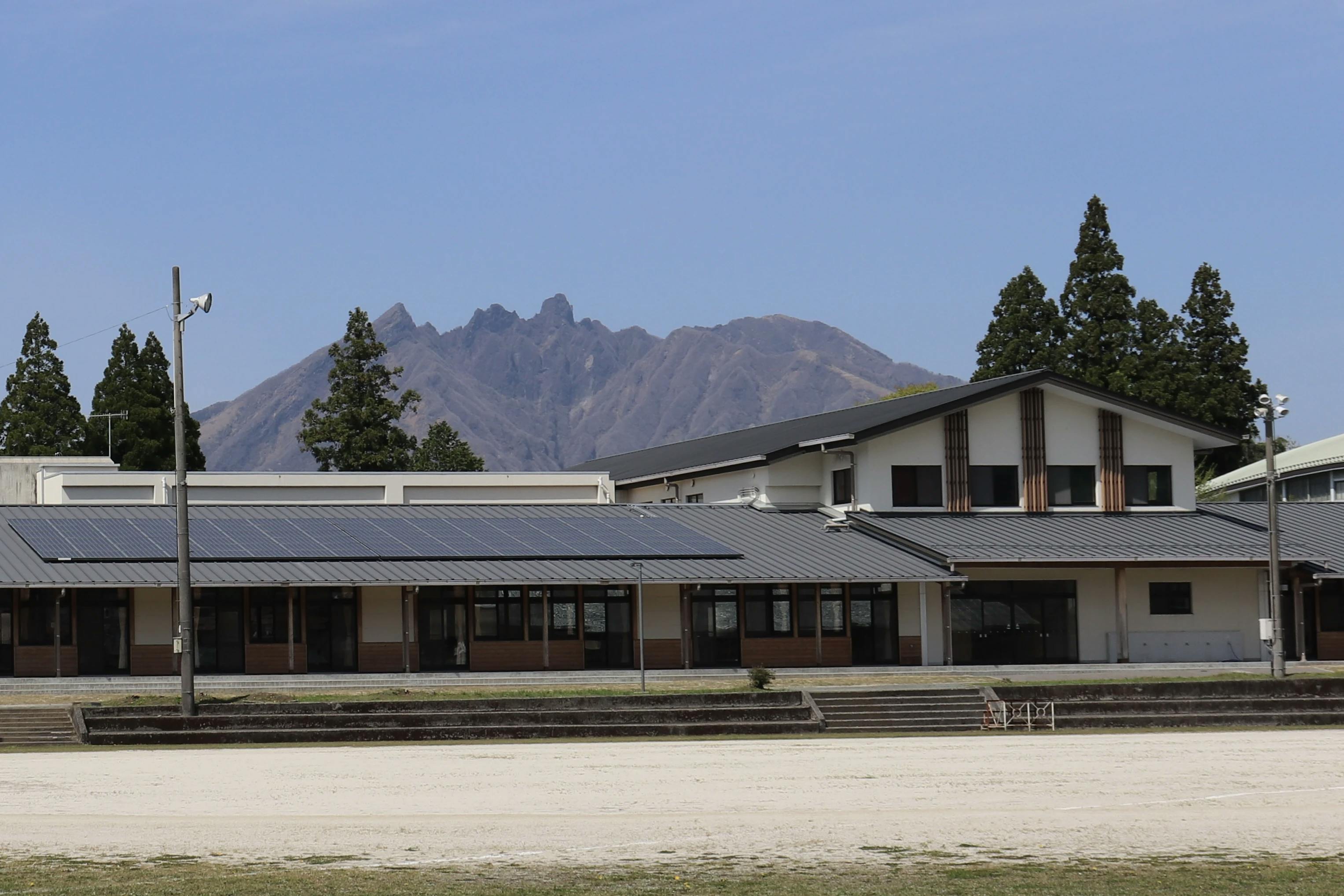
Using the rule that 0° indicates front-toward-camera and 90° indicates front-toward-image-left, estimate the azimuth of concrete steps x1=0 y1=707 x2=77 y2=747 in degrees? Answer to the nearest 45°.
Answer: approximately 0°

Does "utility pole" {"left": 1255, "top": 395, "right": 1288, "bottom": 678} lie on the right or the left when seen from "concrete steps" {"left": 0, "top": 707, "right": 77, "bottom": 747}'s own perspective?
on its left

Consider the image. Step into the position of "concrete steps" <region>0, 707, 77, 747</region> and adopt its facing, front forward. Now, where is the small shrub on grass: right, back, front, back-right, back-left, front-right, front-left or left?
left

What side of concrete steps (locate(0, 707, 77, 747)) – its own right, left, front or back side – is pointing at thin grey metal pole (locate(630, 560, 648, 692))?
left
